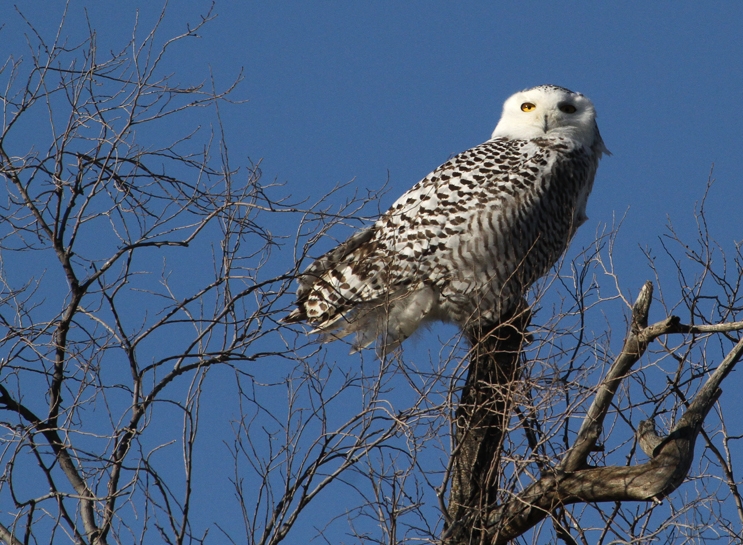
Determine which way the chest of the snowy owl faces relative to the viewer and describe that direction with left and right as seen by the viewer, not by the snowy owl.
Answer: facing to the right of the viewer
